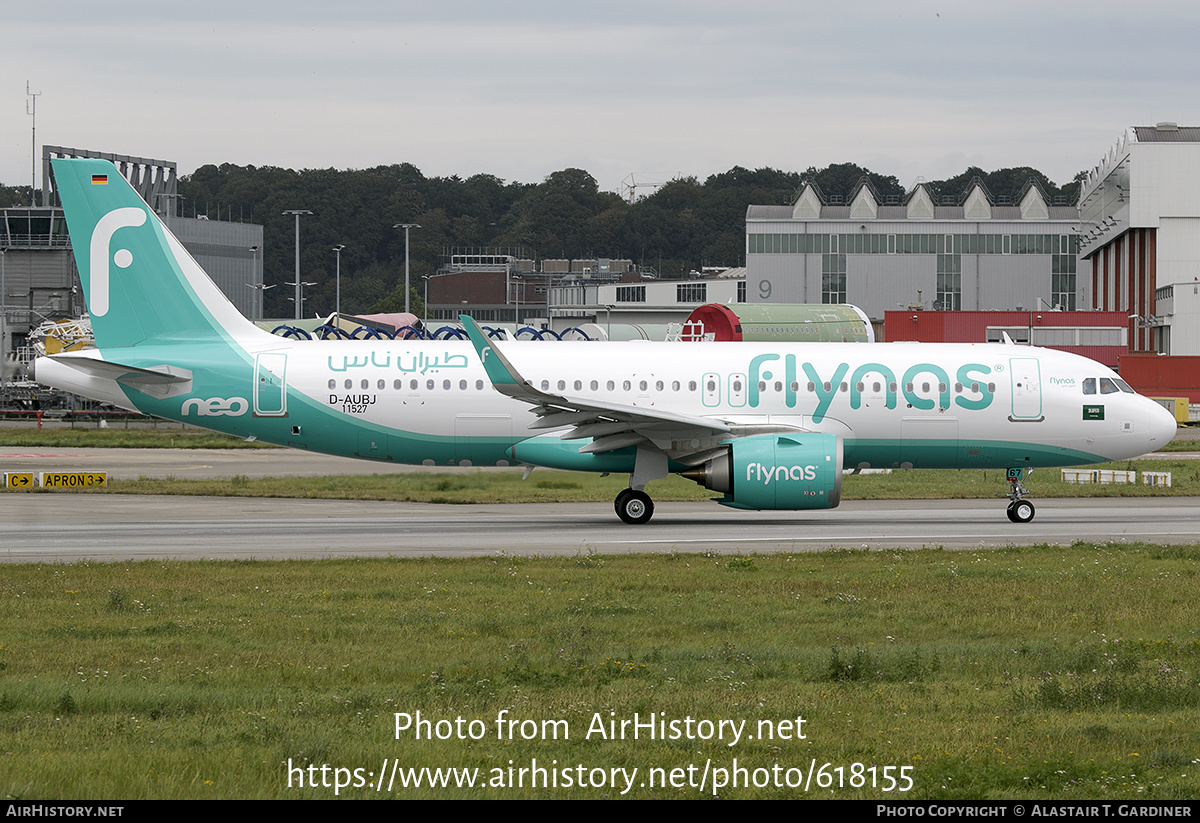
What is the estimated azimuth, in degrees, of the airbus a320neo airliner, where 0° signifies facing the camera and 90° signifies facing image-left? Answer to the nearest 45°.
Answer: approximately 270°
